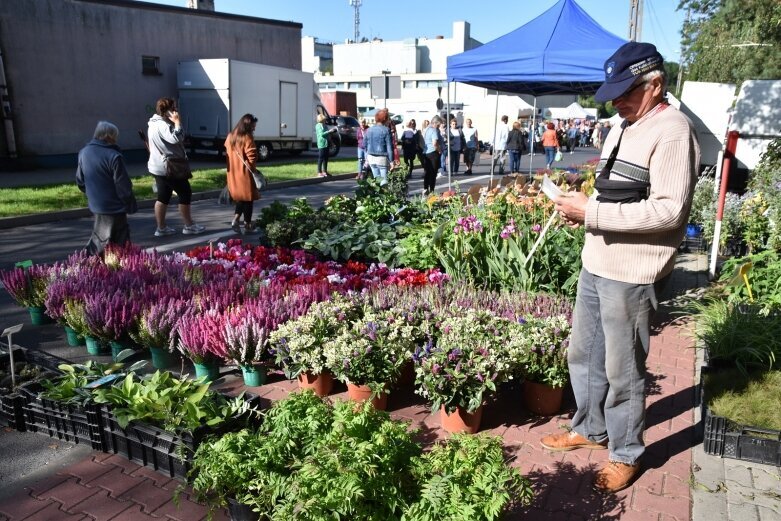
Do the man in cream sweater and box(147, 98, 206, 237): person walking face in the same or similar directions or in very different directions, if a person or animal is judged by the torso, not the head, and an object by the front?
very different directions

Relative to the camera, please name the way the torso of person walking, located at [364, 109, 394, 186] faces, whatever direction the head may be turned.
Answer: away from the camera

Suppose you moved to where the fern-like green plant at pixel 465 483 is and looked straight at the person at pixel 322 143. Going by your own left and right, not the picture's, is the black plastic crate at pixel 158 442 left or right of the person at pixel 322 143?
left

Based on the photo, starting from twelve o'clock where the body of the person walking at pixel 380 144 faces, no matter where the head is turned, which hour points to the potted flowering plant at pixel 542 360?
The potted flowering plant is roughly at 6 o'clock from the person walking.

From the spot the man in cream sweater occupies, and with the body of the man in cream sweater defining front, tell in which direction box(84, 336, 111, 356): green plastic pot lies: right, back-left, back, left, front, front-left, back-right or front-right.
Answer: front-right

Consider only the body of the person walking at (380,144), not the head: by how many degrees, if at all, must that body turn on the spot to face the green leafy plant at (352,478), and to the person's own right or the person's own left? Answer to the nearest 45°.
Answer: approximately 180°

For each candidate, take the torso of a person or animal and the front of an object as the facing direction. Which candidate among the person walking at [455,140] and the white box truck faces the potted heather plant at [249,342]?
the person walking

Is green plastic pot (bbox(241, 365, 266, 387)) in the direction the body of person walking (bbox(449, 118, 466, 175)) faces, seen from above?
yes

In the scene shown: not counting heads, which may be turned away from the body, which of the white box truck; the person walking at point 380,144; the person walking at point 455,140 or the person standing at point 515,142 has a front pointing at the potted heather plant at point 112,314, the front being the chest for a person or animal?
the person walking at point 455,140

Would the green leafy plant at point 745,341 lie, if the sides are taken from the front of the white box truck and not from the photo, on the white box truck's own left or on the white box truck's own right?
on the white box truck's own right

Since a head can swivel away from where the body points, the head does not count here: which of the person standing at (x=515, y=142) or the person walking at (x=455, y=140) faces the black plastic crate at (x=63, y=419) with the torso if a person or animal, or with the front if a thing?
the person walking at (x=455, y=140)

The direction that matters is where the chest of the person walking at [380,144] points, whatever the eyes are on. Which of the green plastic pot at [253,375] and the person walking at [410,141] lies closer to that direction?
the person walking
